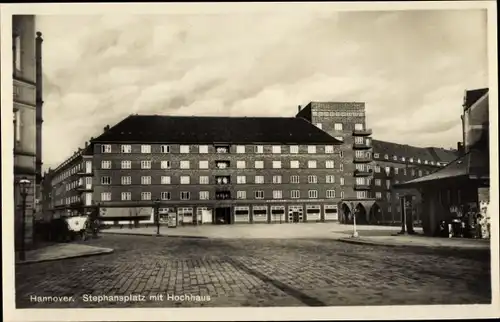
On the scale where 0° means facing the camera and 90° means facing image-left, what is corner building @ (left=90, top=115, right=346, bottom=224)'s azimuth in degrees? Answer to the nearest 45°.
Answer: approximately 0°

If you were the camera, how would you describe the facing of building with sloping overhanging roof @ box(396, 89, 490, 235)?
facing to the left of the viewer

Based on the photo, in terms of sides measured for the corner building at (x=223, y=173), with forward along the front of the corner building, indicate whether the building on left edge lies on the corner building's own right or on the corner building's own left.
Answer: on the corner building's own right

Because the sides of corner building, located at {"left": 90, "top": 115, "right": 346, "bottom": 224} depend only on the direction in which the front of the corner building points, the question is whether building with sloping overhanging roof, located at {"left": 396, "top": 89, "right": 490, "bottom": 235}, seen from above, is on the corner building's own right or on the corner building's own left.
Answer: on the corner building's own left
